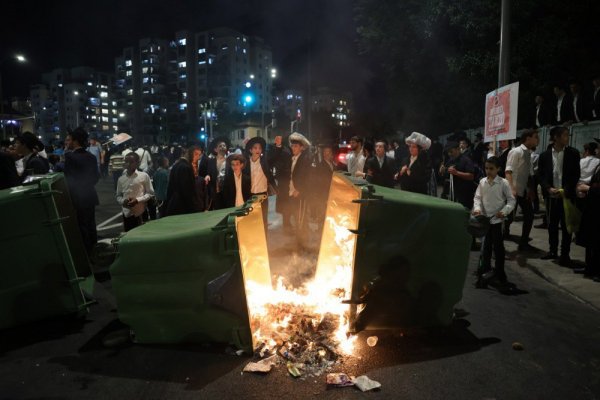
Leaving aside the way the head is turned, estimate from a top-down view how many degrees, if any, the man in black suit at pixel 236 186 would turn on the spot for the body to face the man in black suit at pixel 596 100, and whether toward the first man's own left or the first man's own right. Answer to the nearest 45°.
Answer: approximately 90° to the first man's own left

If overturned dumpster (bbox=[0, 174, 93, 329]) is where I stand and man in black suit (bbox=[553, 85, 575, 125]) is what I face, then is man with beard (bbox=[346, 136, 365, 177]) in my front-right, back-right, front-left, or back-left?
front-left

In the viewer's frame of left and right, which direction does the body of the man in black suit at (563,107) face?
facing the viewer and to the left of the viewer

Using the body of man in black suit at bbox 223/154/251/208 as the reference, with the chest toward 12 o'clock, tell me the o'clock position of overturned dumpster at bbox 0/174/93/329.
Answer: The overturned dumpster is roughly at 1 o'clock from the man in black suit.

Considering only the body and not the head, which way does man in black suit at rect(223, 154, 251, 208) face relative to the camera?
toward the camera

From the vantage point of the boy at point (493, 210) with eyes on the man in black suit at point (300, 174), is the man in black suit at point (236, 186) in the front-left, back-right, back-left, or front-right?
front-left

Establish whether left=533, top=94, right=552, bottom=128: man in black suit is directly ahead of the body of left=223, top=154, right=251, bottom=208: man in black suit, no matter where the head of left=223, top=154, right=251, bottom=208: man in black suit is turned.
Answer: no

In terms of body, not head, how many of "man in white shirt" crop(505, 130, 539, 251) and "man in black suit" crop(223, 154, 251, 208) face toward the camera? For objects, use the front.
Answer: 1

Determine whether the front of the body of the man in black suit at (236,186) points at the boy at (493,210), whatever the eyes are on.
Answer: no

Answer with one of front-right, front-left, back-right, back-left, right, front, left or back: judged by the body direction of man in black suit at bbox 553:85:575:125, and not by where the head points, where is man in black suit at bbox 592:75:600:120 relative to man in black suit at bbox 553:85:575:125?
left

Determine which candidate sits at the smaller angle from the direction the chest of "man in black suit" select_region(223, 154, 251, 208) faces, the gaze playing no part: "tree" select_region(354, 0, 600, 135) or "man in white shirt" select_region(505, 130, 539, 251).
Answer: the man in white shirt

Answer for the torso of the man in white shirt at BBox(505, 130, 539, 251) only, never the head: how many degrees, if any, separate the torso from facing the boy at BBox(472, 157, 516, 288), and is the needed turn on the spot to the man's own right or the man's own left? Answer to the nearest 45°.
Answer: approximately 90° to the man's own right

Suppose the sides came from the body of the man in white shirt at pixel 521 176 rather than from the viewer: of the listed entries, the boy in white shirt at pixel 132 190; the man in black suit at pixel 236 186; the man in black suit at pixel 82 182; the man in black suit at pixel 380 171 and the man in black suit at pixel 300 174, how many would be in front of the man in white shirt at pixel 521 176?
0

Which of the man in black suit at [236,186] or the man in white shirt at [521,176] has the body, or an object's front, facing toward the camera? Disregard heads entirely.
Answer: the man in black suit

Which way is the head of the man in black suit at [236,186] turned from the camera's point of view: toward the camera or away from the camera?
toward the camera
